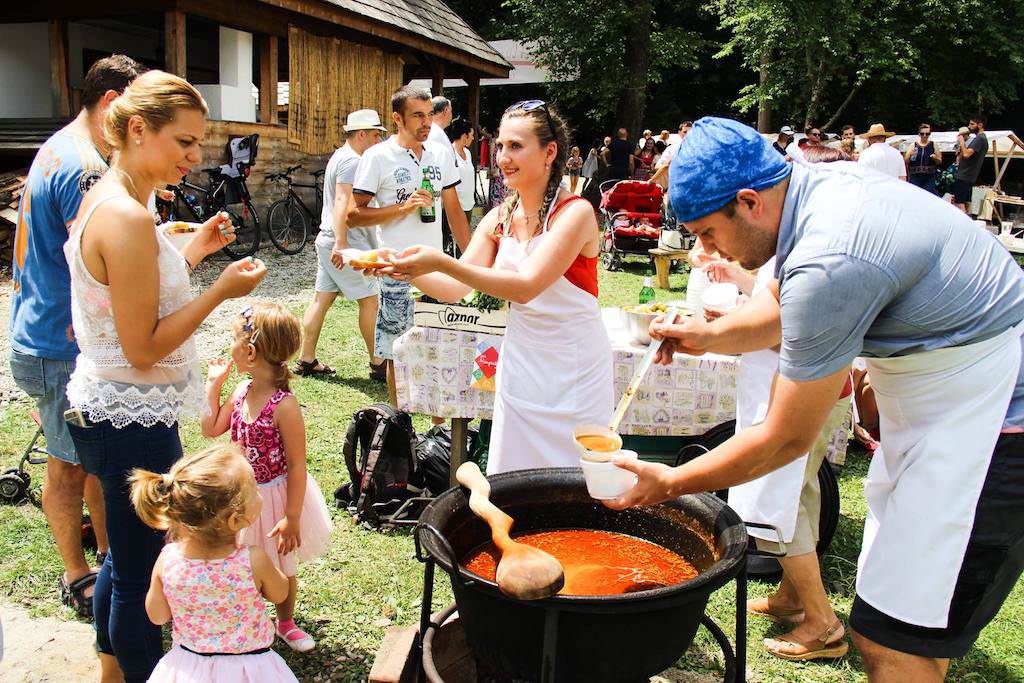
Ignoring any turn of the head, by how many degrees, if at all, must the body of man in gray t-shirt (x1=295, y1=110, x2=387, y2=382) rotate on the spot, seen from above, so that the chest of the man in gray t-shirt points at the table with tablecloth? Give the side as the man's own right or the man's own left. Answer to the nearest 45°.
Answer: approximately 45° to the man's own right

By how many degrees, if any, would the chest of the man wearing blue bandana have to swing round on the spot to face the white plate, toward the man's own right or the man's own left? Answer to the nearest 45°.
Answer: approximately 45° to the man's own right

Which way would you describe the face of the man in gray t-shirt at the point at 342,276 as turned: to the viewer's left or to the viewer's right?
to the viewer's right

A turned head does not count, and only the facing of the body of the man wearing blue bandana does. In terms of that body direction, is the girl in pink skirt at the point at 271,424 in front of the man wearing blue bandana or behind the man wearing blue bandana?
in front

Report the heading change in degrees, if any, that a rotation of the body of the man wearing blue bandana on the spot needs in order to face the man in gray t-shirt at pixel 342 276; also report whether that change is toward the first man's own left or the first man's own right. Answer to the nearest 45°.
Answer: approximately 45° to the first man's own right

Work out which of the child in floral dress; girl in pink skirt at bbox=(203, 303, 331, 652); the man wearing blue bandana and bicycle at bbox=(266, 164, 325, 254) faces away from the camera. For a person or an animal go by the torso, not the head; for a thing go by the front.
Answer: the child in floral dress

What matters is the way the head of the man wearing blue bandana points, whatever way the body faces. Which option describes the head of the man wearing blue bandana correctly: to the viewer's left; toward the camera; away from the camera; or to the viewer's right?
to the viewer's left

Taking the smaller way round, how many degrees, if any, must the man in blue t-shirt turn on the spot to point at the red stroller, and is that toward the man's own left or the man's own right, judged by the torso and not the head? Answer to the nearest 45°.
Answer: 0° — they already face it

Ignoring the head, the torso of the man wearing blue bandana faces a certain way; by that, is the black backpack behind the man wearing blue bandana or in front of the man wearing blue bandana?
in front

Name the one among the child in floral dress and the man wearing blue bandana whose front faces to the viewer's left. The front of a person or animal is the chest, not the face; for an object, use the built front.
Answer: the man wearing blue bandana

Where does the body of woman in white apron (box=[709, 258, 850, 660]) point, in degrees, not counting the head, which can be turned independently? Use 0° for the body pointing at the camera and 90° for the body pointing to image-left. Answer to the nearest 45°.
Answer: approximately 90°

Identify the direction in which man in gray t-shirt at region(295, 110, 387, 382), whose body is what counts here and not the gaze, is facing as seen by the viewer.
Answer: to the viewer's right

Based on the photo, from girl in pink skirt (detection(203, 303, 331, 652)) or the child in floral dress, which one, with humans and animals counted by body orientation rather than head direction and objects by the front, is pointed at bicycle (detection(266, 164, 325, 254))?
the child in floral dress

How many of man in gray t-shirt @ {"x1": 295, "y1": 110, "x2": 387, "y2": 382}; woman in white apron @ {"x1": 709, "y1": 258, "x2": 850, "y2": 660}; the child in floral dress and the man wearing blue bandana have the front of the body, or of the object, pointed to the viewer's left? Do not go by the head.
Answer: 2

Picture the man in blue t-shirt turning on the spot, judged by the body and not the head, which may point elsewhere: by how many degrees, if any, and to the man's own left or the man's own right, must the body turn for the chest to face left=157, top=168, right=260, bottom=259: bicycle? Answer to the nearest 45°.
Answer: approximately 45° to the man's own left

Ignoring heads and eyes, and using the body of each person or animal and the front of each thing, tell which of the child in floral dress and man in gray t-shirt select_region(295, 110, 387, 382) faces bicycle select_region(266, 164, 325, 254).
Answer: the child in floral dress
